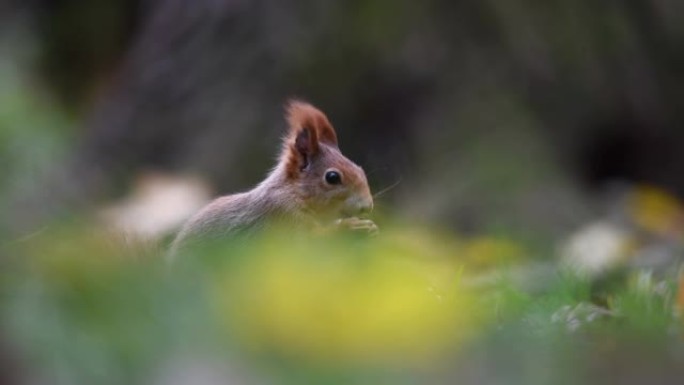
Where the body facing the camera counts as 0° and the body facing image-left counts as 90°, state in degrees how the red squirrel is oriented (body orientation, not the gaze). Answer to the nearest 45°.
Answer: approximately 270°

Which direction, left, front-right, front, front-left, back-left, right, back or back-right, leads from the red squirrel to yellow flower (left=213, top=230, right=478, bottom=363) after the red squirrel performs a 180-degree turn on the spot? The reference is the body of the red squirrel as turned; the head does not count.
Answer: left
